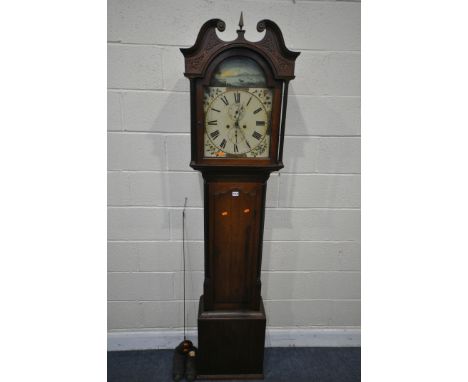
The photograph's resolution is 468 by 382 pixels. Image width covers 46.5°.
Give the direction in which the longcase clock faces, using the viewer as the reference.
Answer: facing the viewer
